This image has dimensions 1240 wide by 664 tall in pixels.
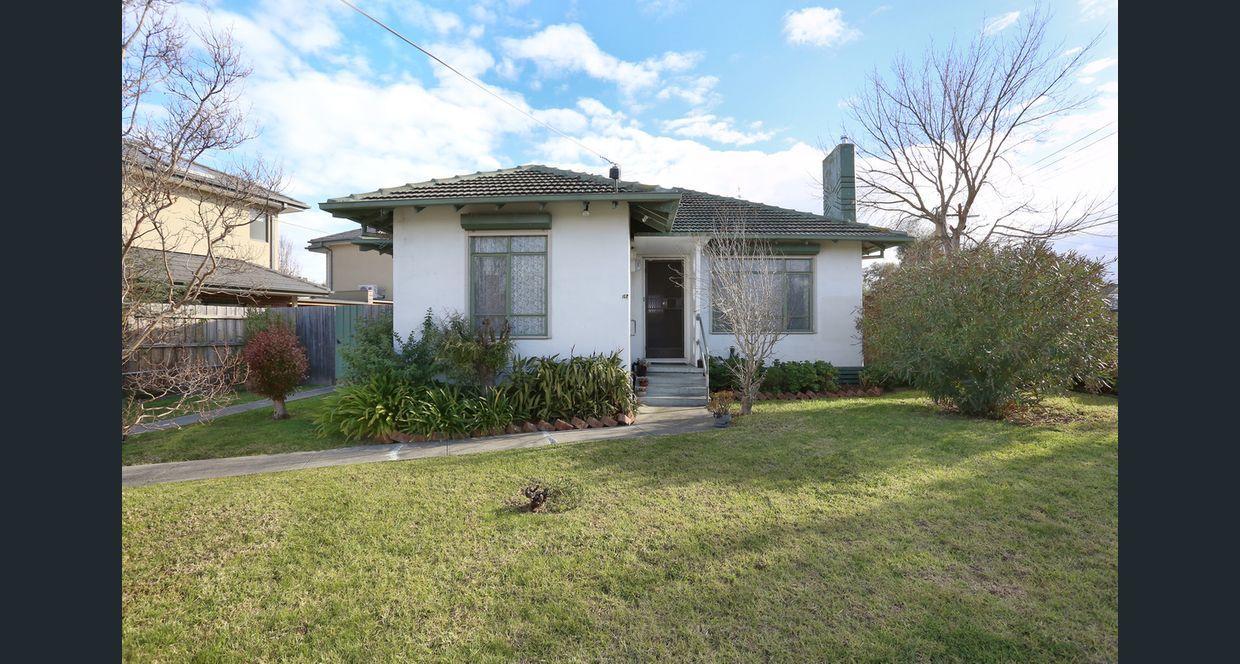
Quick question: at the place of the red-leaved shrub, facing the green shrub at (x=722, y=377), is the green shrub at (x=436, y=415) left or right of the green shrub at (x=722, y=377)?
right

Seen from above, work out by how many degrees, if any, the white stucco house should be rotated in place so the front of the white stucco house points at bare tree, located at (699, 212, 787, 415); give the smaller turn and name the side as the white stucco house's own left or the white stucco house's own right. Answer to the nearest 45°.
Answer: approximately 90° to the white stucco house's own left

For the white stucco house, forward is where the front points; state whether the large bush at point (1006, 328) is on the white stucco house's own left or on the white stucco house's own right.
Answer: on the white stucco house's own left

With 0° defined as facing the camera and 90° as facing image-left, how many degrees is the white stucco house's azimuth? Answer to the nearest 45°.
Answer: approximately 0°

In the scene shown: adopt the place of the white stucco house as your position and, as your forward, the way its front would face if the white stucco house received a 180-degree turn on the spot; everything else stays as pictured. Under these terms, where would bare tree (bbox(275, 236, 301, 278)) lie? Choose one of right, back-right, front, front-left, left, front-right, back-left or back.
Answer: front-left

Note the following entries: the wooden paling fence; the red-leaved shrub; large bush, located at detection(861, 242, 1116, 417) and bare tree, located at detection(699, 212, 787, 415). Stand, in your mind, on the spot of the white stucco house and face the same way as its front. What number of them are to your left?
2

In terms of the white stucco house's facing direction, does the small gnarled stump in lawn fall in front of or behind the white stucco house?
in front

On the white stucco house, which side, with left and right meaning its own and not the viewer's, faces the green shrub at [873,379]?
left
